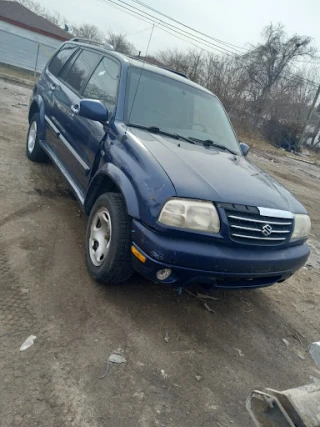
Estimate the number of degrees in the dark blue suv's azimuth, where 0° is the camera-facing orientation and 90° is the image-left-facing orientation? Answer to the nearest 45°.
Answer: approximately 315°

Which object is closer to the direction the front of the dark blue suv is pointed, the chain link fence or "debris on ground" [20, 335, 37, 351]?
the debris on ground

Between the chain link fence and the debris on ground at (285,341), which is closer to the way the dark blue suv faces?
the debris on ground

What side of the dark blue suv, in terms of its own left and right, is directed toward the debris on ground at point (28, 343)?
right

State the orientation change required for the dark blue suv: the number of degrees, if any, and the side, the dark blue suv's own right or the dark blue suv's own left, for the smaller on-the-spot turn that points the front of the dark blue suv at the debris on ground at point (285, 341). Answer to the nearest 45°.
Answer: approximately 45° to the dark blue suv's own left

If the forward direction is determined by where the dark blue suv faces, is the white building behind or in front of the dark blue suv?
behind

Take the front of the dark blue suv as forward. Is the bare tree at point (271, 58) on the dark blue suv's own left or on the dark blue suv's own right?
on the dark blue suv's own left

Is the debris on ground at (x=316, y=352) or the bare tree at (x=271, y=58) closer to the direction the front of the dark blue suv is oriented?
the debris on ground

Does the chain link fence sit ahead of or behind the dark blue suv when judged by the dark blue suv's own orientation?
behind

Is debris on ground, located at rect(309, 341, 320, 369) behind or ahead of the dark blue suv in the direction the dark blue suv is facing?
ahead

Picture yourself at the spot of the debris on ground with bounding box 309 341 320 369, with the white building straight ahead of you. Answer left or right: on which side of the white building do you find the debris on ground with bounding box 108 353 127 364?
left
